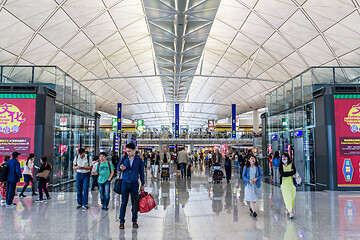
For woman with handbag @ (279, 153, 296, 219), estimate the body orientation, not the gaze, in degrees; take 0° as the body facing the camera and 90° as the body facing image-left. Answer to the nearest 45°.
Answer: approximately 0°

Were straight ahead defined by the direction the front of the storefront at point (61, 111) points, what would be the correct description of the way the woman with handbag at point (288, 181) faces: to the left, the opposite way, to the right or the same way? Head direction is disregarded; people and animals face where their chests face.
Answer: to the right

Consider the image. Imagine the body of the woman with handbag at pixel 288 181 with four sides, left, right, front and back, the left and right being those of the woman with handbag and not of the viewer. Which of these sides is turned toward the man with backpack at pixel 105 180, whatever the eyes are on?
right

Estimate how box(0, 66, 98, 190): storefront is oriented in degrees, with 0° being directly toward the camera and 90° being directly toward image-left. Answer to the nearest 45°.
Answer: approximately 315°

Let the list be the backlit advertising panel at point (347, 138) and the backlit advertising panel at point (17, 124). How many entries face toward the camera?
2

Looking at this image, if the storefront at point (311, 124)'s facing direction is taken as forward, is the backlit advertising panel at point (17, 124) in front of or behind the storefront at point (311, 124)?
in front

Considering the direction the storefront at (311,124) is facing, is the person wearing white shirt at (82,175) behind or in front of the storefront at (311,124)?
in front

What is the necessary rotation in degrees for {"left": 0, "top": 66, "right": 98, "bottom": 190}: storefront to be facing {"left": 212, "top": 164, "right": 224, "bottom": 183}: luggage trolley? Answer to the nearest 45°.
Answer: approximately 45° to its left

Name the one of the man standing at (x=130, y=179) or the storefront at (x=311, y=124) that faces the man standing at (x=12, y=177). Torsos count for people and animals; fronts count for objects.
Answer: the storefront

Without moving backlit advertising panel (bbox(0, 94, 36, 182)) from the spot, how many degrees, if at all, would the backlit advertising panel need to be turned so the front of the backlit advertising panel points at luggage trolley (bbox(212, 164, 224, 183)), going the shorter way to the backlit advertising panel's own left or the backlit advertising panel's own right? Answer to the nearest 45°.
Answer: approximately 90° to the backlit advertising panel's own left
